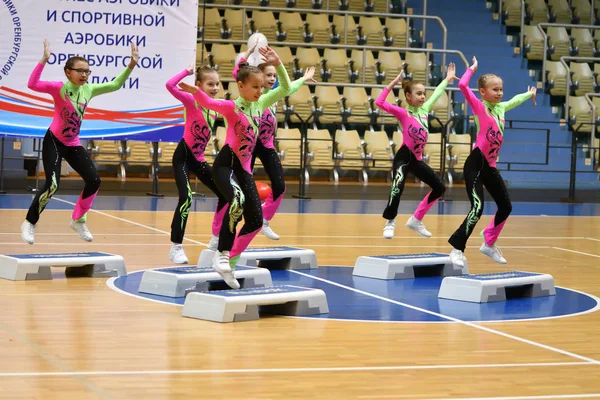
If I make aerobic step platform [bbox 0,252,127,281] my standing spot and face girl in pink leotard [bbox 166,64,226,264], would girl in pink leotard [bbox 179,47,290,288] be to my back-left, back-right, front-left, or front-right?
front-right

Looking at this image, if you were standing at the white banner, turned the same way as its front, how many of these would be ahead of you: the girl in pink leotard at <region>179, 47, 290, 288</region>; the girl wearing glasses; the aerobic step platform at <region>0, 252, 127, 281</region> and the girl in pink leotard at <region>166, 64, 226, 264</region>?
4

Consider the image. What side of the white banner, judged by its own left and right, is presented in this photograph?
front

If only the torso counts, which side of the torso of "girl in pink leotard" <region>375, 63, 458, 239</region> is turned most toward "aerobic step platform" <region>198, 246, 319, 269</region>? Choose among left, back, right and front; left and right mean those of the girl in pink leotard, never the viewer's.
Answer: right

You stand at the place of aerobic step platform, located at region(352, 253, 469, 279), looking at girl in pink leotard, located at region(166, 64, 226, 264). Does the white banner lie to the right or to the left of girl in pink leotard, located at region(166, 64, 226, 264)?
right

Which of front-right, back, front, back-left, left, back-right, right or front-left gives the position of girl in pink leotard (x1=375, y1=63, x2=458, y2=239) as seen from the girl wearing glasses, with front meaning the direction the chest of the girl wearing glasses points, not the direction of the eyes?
front-left

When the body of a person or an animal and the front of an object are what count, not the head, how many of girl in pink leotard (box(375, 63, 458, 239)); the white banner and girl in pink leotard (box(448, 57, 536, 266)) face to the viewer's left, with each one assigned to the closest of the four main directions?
0

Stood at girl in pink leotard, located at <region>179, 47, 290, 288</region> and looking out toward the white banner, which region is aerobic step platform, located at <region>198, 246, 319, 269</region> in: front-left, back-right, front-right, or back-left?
front-right

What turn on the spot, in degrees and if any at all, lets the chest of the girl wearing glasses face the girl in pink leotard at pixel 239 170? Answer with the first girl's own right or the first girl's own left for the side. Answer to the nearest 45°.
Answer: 0° — they already face them

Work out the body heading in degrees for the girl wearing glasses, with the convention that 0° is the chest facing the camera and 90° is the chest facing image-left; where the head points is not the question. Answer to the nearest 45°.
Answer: approximately 315°

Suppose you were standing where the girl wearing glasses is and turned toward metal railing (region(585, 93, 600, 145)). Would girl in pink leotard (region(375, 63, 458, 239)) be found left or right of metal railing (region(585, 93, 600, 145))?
right
